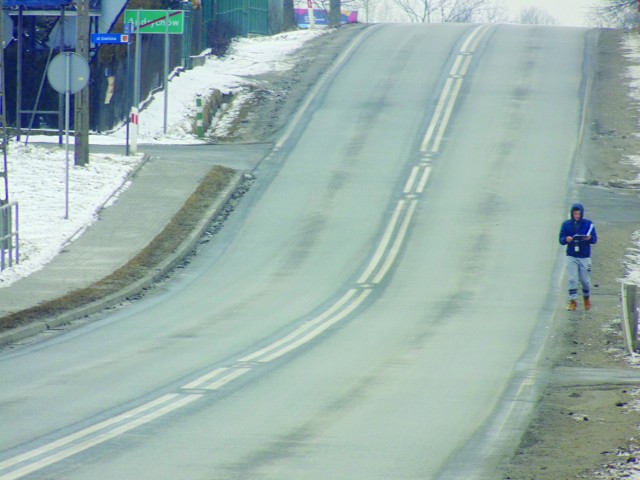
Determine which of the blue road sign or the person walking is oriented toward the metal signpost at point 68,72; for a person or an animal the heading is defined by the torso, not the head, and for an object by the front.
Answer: the blue road sign

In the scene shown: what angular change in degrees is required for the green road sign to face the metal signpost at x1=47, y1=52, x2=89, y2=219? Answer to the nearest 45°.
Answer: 0° — it already faces it

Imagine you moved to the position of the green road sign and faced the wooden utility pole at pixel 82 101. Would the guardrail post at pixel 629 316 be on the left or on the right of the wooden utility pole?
left

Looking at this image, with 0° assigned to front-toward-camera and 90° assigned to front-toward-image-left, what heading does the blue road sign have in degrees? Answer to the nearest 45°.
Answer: approximately 0°

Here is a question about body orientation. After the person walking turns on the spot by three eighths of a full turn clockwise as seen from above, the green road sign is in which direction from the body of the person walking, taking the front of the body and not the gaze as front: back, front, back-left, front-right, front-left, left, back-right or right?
front

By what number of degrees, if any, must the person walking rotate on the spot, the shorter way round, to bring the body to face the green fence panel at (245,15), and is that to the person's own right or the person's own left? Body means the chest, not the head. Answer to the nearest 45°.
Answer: approximately 135° to the person's own right

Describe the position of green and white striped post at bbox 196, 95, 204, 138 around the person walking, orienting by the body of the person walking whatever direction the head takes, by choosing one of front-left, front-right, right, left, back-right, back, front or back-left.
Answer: back-right

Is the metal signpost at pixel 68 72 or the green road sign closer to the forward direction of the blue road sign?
the metal signpost

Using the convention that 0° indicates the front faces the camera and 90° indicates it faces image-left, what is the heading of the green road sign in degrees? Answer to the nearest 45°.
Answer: approximately 0°

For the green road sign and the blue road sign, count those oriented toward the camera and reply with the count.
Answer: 2
